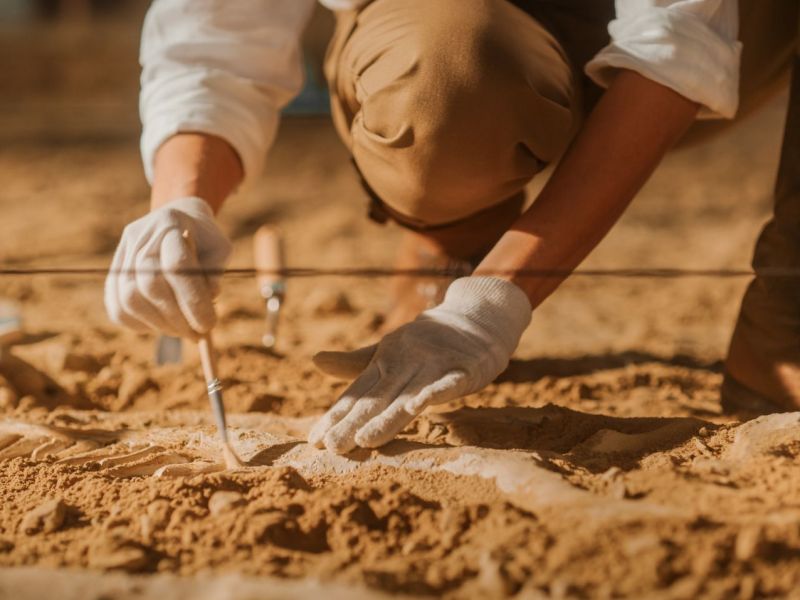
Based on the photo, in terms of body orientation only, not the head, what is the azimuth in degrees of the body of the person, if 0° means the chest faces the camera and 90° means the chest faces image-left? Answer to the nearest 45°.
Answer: approximately 45°
